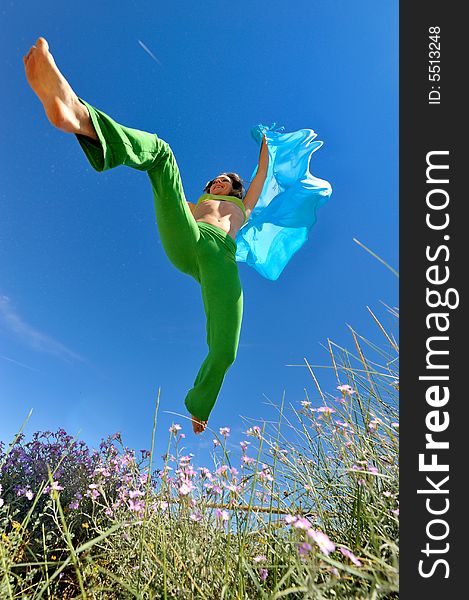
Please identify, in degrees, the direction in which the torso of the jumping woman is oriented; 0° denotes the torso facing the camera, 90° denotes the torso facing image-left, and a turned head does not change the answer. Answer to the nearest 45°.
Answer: approximately 45°
